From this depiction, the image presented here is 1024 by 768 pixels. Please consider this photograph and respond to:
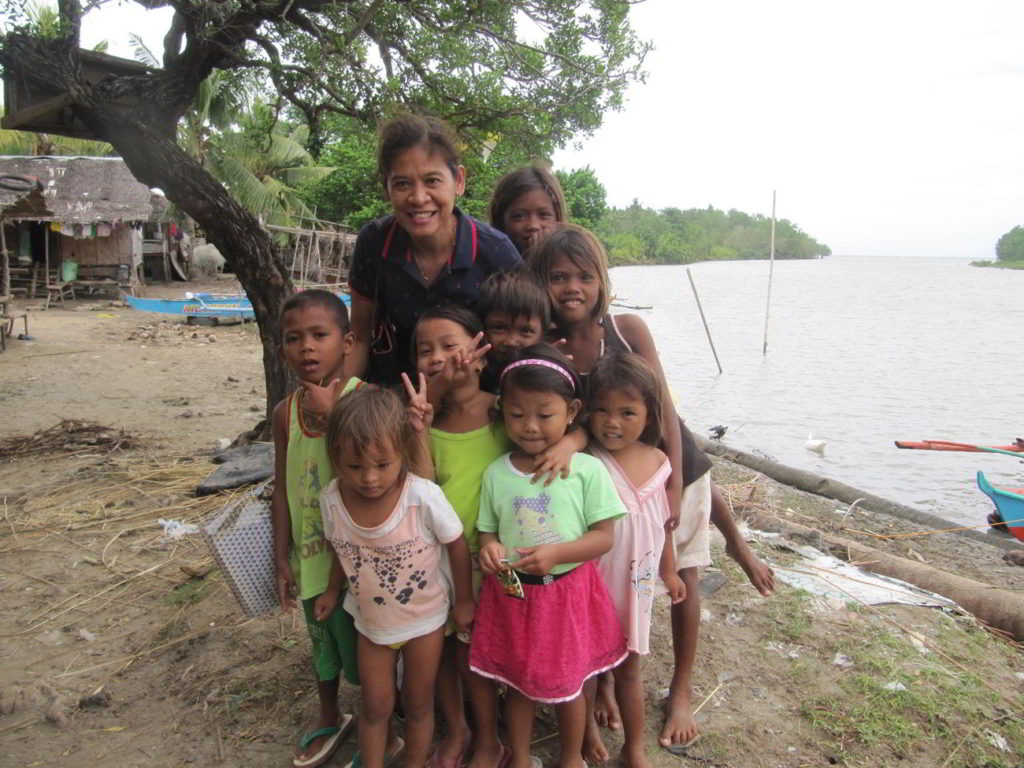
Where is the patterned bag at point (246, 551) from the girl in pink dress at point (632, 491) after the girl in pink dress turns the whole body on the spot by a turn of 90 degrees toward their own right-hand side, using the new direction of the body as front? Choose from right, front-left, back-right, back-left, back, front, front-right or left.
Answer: front

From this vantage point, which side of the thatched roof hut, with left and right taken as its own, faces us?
front

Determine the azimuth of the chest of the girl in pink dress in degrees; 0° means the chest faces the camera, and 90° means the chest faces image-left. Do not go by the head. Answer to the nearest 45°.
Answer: approximately 0°

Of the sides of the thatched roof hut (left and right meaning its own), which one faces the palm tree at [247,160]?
left

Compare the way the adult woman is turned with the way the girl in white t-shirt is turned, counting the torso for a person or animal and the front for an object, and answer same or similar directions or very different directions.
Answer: same or similar directions

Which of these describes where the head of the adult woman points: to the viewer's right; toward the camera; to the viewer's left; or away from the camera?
toward the camera

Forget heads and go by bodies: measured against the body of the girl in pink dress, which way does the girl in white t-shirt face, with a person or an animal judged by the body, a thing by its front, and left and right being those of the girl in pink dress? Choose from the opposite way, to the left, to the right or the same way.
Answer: the same way

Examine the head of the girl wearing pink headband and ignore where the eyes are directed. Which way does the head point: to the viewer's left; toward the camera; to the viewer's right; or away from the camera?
toward the camera

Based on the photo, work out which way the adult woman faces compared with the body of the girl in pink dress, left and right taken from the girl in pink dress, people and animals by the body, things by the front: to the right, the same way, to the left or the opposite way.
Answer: the same way

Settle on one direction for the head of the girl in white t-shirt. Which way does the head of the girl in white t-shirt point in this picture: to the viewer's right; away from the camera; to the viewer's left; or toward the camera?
toward the camera

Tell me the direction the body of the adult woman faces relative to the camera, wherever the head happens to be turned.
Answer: toward the camera

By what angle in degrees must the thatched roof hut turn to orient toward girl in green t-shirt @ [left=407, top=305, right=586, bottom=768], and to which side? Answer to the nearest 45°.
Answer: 0° — it already faces them

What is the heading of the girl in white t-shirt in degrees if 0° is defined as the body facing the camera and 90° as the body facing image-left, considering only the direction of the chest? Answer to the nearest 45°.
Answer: approximately 0°
